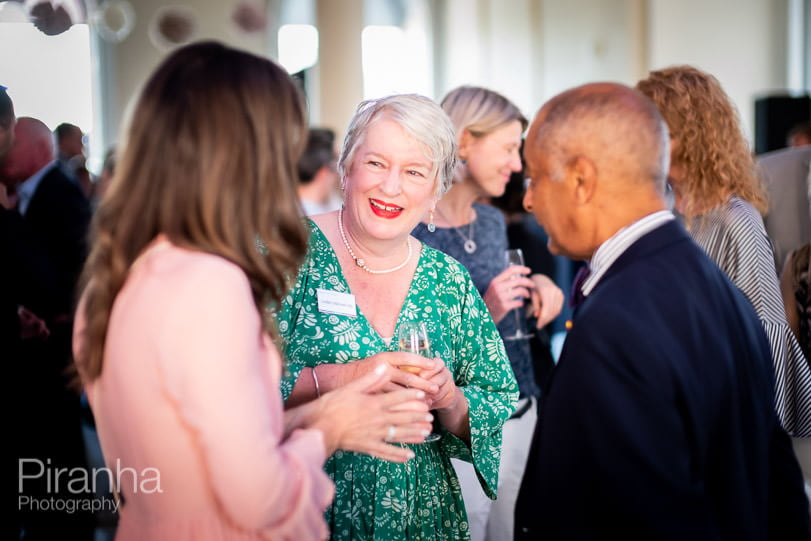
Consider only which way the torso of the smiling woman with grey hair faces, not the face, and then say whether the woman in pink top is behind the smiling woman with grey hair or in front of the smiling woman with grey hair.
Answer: in front

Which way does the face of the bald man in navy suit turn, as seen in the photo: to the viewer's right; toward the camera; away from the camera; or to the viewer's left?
to the viewer's left

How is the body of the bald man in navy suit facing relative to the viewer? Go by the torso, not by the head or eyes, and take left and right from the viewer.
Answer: facing away from the viewer and to the left of the viewer

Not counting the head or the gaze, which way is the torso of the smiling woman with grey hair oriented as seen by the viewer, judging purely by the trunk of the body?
toward the camera

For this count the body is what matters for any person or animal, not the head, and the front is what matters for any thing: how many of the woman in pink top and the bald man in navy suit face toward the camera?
0

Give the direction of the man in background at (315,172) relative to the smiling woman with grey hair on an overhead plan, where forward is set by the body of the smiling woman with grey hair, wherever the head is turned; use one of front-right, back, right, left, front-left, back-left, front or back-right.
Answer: back

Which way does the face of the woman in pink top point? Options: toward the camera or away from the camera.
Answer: away from the camera

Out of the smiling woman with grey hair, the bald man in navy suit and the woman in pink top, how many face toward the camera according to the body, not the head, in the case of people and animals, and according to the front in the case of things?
1

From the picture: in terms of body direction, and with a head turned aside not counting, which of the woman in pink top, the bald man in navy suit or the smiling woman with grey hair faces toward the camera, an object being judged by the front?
the smiling woman with grey hair

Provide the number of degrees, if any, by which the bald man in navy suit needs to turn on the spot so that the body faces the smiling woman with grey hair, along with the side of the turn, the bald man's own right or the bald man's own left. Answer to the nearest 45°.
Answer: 0° — they already face them

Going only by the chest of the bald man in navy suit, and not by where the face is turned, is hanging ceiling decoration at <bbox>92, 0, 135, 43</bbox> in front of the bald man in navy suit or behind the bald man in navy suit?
in front
